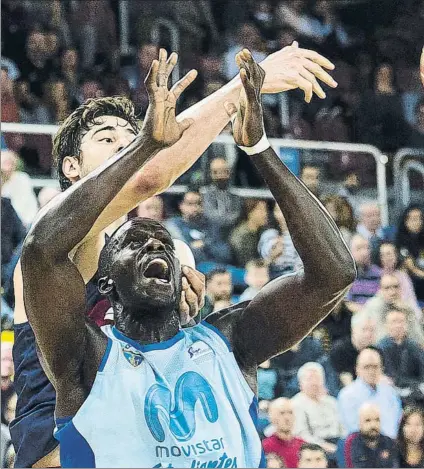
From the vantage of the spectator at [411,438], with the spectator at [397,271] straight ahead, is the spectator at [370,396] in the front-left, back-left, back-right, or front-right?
front-left

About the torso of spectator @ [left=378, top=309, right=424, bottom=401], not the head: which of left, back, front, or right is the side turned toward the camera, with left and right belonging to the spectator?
front

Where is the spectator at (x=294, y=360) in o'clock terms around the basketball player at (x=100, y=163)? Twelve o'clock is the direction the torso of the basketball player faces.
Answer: The spectator is roughly at 8 o'clock from the basketball player.

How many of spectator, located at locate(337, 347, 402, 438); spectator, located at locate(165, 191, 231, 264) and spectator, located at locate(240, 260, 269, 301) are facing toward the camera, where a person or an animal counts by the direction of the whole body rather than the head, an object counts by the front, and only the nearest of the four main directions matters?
3

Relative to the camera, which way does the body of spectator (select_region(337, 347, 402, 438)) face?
toward the camera

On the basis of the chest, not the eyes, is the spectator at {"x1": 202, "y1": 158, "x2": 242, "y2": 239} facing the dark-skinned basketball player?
yes

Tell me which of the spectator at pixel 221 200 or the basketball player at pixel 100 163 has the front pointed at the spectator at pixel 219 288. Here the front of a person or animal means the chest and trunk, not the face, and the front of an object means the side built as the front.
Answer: the spectator at pixel 221 200

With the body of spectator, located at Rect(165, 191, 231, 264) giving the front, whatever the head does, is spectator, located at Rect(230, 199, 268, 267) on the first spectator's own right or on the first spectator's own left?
on the first spectator's own left

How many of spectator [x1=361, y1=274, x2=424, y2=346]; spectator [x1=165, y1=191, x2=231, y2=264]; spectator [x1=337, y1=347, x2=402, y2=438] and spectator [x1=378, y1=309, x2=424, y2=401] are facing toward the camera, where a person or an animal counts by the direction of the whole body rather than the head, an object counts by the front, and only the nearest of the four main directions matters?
4

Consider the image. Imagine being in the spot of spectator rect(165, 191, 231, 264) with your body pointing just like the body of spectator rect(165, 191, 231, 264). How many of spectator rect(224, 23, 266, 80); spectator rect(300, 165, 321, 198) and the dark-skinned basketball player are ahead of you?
1

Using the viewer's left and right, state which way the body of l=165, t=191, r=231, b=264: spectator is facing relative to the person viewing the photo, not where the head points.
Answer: facing the viewer

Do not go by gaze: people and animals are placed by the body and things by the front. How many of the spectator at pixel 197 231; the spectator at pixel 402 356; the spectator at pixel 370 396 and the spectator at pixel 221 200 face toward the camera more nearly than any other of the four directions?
4
